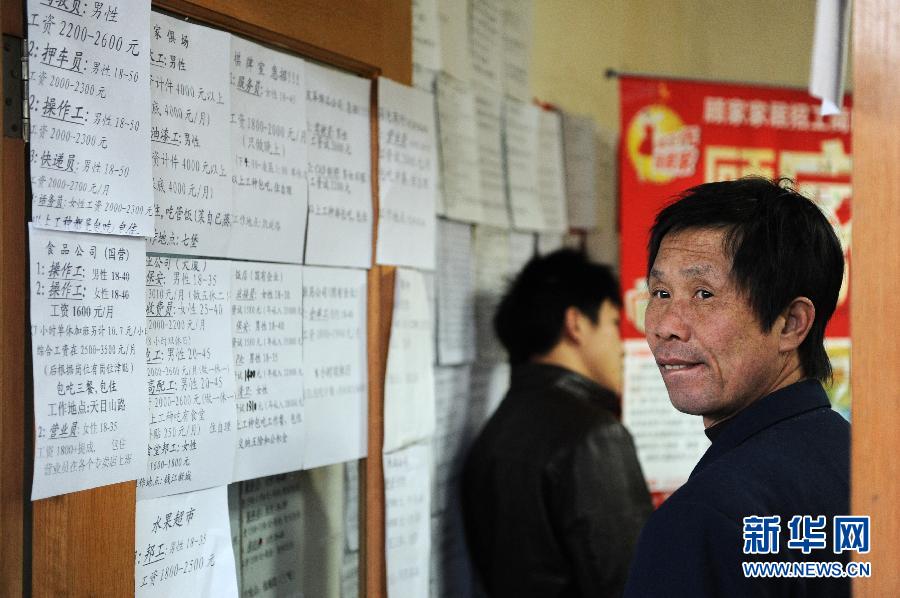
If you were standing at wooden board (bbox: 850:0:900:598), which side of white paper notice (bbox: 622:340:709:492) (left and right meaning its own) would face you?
front

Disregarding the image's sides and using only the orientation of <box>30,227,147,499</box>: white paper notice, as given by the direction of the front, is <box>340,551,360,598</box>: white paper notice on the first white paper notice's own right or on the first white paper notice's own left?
on the first white paper notice's own left

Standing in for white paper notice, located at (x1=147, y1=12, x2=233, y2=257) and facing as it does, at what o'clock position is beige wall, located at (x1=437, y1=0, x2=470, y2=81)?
beige wall, located at (x1=437, y1=0, x2=470, y2=81) is roughly at 9 o'clock from white paper notice, located at (x1=147, y1=12, x2=233, y2=257).

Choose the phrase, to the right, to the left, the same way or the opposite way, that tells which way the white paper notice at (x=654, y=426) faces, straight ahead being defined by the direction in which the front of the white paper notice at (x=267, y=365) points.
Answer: to the right

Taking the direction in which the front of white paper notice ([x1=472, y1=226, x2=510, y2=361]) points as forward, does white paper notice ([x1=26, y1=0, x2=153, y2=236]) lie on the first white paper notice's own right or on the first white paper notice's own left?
on the first white paper notice's own right

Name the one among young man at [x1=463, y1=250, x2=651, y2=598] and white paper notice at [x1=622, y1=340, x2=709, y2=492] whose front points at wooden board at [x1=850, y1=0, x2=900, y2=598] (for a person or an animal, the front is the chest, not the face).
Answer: the white paper notice

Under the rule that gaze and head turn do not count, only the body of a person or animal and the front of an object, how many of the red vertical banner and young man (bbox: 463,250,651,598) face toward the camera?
1

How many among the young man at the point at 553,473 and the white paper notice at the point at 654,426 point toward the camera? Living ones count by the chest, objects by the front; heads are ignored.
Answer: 1

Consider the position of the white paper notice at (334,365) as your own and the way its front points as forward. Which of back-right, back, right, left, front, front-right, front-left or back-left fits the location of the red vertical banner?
left

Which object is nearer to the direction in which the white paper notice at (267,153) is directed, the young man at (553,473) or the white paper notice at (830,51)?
the white paper notice
